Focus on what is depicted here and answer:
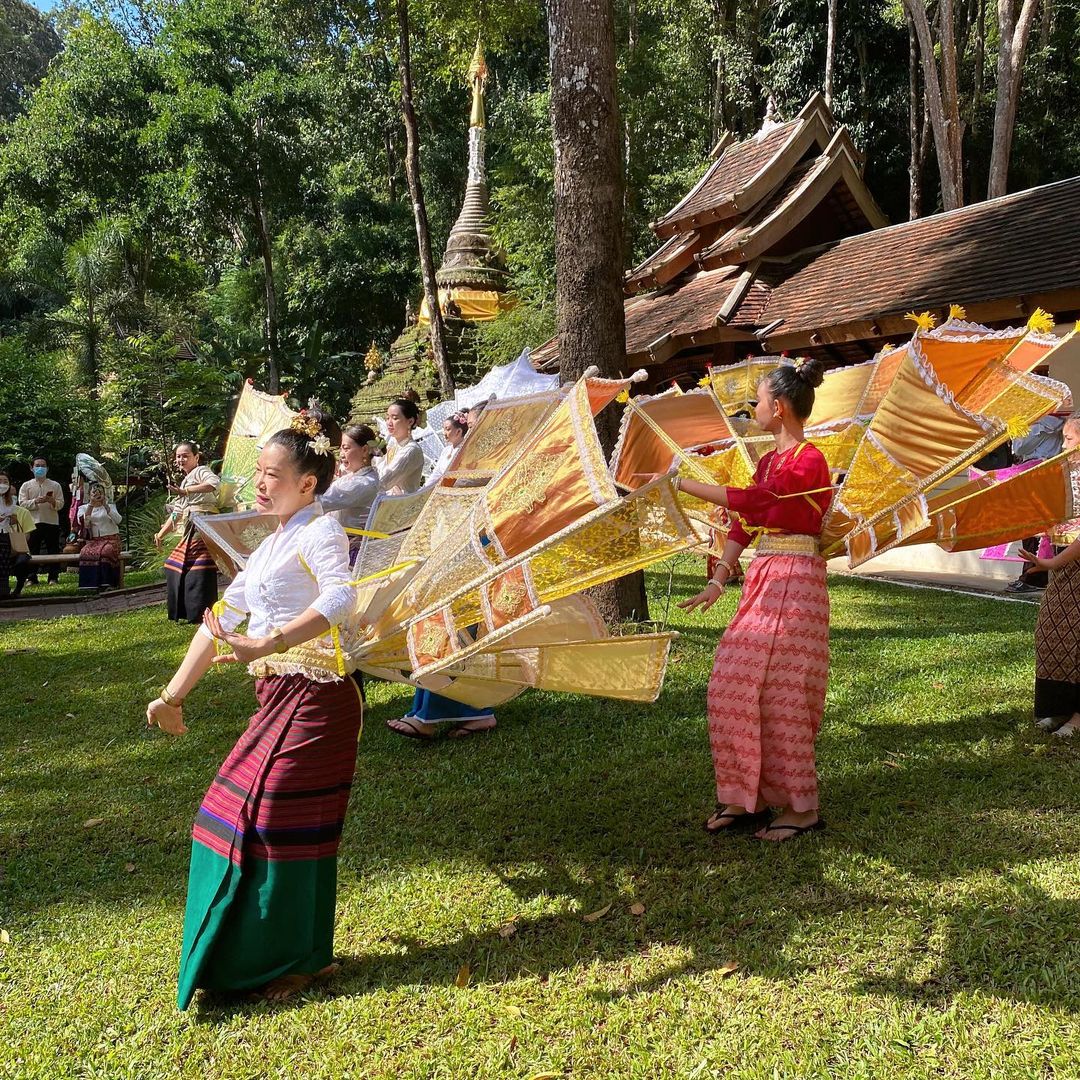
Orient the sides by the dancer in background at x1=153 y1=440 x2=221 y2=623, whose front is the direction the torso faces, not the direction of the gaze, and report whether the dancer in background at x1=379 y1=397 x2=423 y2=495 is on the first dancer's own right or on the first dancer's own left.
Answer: on the first dancer's own left

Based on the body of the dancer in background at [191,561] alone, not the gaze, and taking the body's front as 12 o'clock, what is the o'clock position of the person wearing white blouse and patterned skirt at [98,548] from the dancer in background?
The person wearing white blouse and patterned skirt is roughly at 4 o'clock from the dancer in background.

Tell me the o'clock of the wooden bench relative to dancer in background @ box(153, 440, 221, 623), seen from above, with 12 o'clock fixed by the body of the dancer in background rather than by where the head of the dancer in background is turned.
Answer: The wooden bench is roughly at 4 o'clock from the dancer in background.

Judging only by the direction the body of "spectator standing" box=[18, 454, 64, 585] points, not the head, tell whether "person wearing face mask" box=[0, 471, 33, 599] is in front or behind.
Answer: in front

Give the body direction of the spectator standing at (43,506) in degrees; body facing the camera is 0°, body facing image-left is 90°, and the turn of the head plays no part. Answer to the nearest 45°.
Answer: approximately 0°

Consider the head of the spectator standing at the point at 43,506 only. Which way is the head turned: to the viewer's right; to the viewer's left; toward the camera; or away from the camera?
toward the camera

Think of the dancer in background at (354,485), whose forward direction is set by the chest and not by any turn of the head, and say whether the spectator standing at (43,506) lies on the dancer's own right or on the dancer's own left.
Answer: on the dancer's own right

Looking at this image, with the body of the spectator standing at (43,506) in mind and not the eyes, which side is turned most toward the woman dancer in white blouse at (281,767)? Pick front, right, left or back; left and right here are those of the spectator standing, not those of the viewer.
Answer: front

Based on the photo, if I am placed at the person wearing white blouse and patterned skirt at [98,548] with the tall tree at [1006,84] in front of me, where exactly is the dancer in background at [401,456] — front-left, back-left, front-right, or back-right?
front-right

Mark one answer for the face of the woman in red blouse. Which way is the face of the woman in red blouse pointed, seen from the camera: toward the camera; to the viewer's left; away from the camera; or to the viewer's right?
to the viewer's left

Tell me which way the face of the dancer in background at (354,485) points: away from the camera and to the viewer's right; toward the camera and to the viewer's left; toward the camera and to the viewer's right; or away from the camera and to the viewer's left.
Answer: toward the camera and to the viewer's left
